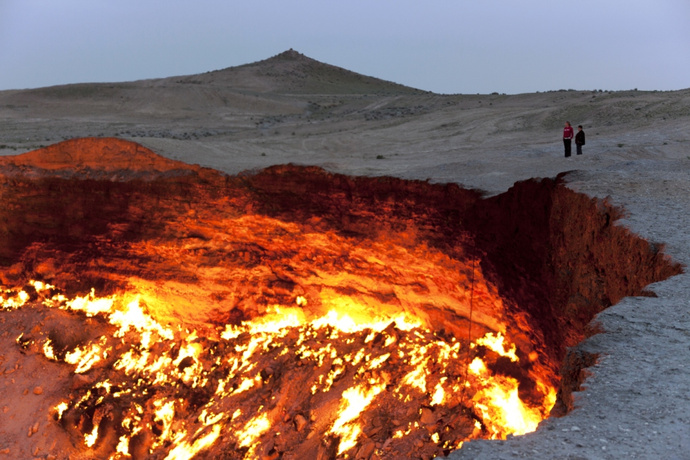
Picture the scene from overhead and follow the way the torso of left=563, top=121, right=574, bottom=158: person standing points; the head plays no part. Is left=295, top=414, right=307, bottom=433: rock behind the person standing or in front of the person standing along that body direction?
in front

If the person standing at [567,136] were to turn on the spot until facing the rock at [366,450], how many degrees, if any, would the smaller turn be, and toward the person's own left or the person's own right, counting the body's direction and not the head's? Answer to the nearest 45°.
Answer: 0° — they already face it

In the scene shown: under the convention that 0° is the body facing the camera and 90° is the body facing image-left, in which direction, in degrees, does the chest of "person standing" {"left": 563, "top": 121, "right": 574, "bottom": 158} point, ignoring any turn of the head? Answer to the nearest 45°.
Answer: approximately 45°

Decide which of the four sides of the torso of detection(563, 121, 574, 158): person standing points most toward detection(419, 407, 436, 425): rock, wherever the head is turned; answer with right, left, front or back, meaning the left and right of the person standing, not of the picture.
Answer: front

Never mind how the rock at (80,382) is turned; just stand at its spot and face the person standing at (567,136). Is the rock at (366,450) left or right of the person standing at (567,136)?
right

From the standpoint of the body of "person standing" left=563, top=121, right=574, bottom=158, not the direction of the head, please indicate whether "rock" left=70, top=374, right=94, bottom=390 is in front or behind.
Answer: in front
